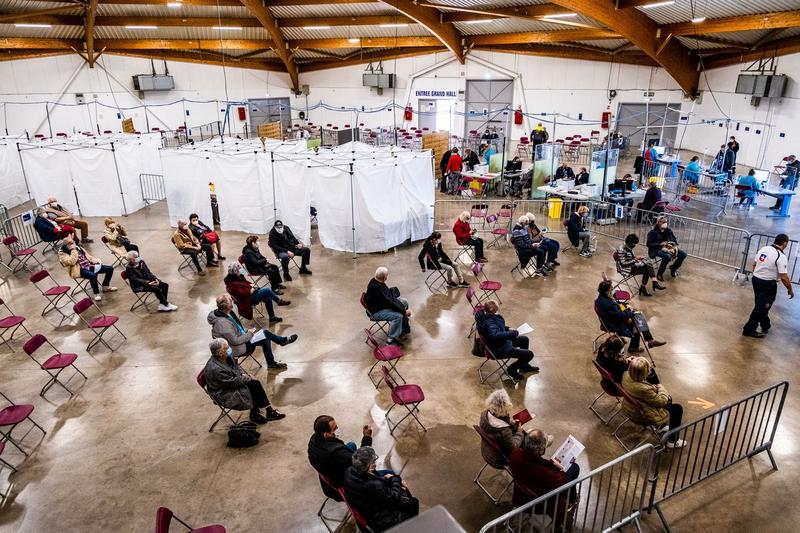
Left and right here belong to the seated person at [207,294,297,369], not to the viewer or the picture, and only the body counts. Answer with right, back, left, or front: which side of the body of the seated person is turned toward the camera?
right

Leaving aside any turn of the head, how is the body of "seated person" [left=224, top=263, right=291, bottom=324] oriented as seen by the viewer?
to the viewer's right

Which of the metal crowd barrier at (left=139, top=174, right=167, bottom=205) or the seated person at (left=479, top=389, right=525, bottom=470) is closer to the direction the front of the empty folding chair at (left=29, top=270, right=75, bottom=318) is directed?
the seated person

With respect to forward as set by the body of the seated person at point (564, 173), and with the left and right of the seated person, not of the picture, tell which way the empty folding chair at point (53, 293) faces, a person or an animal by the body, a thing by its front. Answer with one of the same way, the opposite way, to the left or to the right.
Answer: to the left

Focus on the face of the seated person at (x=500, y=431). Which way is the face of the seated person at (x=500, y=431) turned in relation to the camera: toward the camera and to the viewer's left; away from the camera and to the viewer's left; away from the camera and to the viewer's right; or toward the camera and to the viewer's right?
away from the camera and to the viewer's right

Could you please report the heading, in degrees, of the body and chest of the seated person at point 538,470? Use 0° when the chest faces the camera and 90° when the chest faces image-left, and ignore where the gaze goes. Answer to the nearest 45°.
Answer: approximately 225°

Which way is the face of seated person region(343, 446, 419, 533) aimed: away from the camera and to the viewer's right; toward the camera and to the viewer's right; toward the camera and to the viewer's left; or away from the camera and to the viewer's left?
away from the camera and to the viewer's right

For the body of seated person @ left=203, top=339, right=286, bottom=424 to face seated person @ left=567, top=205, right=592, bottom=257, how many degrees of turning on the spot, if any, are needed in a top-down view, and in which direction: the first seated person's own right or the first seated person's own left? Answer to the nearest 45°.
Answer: approximately 45° to the first seated person's own left

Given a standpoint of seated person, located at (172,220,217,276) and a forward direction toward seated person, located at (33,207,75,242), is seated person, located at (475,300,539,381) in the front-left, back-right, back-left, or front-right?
back-left

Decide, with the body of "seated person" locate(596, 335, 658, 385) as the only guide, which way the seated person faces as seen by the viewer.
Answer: to the viewer's right
